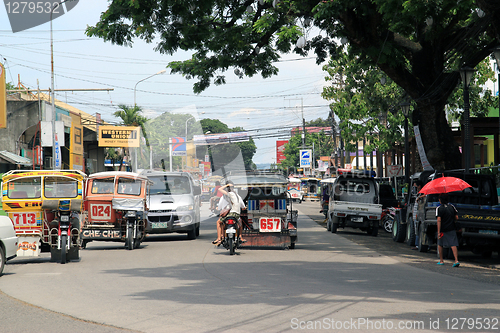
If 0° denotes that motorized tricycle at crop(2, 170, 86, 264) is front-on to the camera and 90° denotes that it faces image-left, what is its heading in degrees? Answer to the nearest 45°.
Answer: approximately 0°

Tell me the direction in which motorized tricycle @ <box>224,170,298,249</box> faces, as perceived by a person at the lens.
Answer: facing away from the viewer

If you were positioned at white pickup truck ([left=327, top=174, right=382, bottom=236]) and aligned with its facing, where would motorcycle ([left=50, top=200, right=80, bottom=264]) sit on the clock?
The motorcycle is roughly at 7 o'clock from the white pickup truck.

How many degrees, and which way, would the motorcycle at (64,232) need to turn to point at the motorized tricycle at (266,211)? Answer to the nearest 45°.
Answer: approximately 90° to its left

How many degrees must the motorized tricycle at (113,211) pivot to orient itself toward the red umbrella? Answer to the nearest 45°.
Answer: approximately 45° to its left

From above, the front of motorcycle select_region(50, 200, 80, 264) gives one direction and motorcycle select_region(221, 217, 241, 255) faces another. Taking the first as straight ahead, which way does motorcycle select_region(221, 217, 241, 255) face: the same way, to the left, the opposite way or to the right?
the opposite way

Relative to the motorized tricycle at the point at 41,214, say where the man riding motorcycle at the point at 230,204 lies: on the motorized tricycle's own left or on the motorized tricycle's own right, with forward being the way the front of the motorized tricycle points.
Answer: on the motorized tricycle's own left

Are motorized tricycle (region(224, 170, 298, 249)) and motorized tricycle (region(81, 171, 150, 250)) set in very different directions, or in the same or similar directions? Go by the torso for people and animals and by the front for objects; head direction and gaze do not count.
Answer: very different directions

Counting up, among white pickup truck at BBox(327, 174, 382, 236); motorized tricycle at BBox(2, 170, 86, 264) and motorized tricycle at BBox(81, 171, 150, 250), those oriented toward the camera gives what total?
2

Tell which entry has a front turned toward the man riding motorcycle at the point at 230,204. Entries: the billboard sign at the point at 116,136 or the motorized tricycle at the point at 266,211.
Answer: the billboard sign
